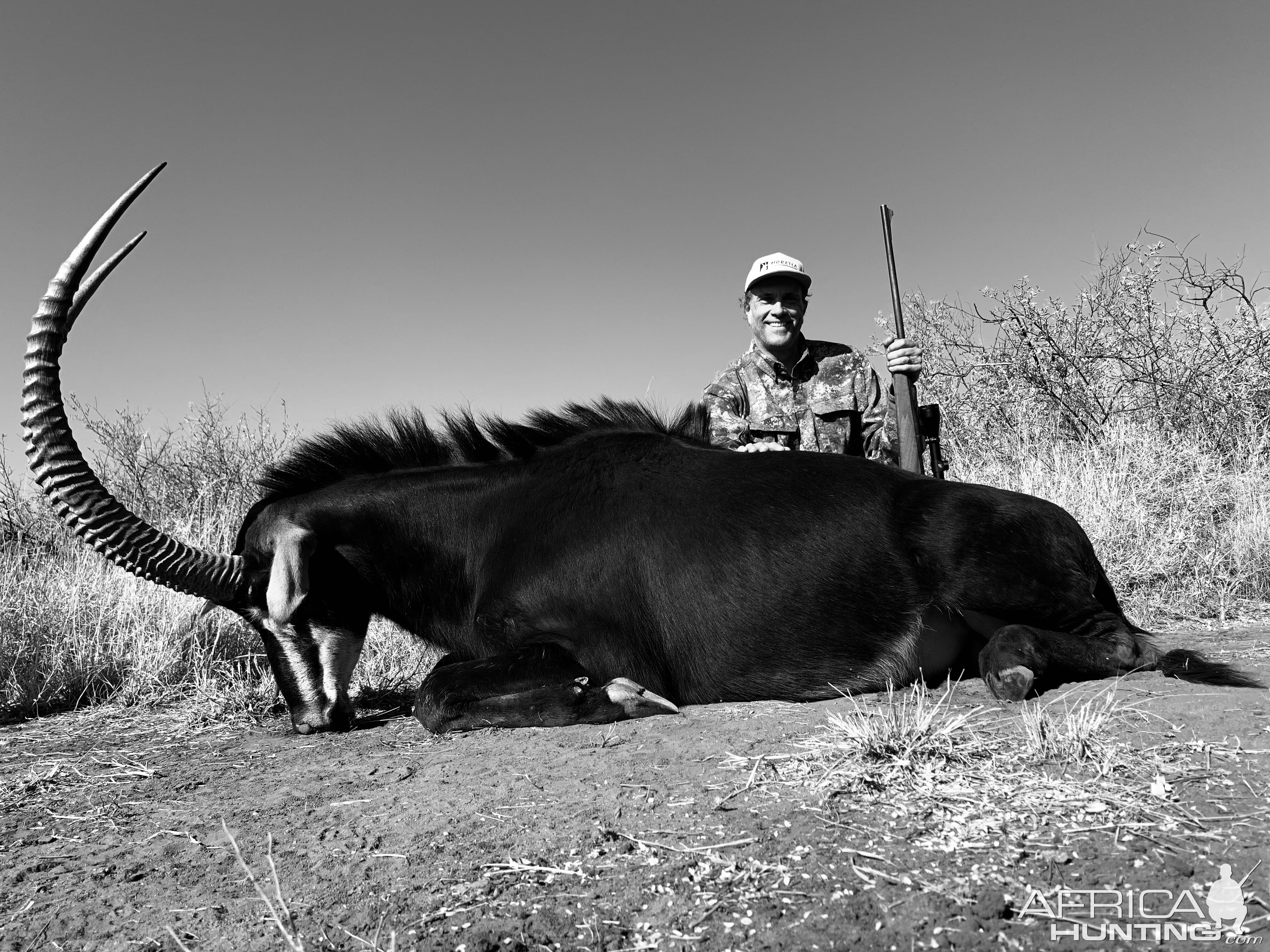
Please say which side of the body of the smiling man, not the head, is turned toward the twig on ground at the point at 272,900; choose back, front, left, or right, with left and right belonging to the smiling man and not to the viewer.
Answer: front

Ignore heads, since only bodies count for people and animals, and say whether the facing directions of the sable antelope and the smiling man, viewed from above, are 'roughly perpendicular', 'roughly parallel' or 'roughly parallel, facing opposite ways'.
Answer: roughly perpendicular

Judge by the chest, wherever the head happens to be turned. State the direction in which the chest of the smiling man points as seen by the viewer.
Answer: toward the camera

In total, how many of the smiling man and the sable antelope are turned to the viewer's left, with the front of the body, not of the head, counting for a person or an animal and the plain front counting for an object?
1

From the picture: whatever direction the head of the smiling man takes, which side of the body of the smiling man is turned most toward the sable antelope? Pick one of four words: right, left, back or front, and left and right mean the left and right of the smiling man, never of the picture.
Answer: front

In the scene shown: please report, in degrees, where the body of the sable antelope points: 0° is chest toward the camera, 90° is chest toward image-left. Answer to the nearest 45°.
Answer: approximately 90°

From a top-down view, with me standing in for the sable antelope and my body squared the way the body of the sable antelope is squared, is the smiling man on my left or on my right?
on my right
